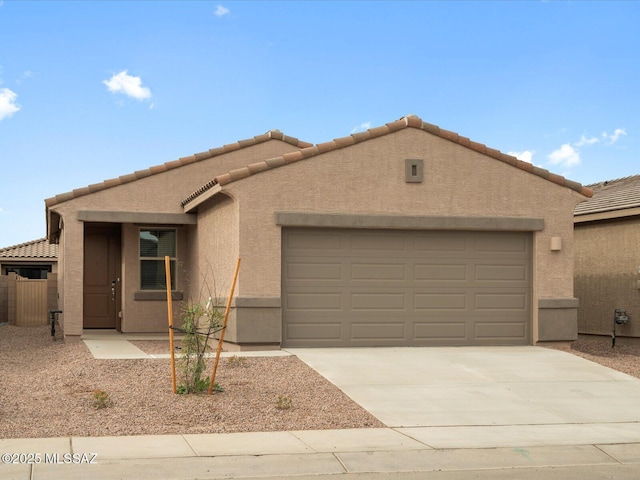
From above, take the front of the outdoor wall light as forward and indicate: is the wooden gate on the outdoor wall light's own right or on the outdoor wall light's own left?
on the outdoor wall light's own right

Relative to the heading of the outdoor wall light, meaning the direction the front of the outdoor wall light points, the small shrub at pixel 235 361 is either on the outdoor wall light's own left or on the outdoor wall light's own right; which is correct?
on the outdoor wall light's own right

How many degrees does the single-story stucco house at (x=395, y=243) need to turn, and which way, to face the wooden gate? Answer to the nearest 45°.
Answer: approximately 135° to its right

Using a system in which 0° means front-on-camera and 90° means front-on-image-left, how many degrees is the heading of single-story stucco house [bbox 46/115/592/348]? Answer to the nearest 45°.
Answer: approximately 0°

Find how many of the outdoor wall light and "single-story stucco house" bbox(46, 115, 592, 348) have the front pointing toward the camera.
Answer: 2

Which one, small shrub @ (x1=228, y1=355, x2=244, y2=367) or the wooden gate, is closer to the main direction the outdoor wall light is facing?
the small shrub

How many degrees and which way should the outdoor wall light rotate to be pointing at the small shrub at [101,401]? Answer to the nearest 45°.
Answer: approximately 45° to its right
